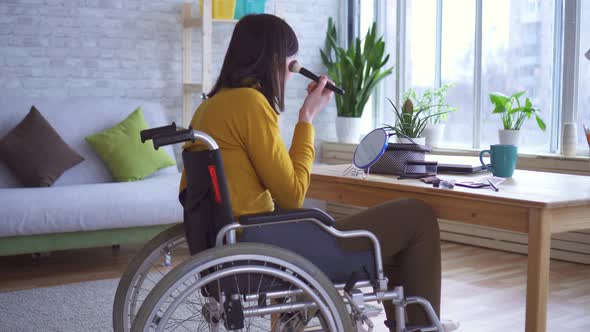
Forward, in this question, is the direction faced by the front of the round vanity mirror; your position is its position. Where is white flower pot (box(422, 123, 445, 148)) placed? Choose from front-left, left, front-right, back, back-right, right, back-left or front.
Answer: back-right

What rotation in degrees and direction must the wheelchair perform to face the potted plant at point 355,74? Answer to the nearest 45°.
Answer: approximately 90° to its left

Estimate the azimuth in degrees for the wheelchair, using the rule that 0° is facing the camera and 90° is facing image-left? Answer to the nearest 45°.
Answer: approximately 270°

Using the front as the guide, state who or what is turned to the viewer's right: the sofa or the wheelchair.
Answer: the wheelchair

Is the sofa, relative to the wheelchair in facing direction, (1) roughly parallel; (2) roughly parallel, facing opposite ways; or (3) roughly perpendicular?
roughly perpendicular

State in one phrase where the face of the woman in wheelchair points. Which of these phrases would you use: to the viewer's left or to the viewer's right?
to the viewer's right

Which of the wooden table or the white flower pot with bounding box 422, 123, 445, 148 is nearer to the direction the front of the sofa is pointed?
the wooden table

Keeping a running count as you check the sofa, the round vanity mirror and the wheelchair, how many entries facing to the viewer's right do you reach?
1

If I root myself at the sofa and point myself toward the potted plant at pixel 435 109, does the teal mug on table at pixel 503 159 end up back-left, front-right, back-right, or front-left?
front-right

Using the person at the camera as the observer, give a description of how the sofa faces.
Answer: facing the viewer

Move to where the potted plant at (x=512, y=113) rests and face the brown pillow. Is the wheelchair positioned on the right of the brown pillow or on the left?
left

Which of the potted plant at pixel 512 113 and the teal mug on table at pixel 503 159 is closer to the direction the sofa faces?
the teal mug on table

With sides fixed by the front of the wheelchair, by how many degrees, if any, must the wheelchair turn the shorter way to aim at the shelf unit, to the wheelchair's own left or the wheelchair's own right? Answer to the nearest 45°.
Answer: approximately 90° to the wheelchair's own left

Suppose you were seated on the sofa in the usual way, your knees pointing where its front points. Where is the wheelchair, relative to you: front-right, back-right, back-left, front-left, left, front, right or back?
front

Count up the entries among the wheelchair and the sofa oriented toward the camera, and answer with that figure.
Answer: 1

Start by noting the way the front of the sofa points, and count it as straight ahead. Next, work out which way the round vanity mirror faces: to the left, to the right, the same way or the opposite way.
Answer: to the right

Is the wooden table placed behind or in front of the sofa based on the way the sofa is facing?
in front

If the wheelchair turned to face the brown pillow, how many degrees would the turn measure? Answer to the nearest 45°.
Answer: approximately 135° to its left

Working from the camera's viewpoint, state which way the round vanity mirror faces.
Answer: facing the viewer and to the left of the viewer

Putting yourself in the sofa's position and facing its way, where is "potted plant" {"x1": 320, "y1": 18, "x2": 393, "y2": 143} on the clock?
The potted plant is roughly at 8 o'clock from the sofa.
